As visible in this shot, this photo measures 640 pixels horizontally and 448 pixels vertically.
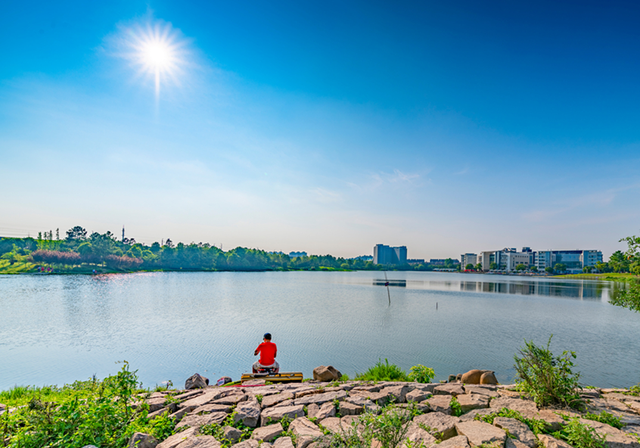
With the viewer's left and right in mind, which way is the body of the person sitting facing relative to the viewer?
facing away from the viewer

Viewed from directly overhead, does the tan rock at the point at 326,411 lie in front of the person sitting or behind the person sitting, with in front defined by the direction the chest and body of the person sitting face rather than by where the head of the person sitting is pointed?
behind

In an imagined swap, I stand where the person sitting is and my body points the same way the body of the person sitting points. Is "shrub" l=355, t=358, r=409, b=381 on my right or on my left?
on my right

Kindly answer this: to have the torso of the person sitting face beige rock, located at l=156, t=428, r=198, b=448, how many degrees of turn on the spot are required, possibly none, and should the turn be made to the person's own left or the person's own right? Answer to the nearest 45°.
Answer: approximately 180°

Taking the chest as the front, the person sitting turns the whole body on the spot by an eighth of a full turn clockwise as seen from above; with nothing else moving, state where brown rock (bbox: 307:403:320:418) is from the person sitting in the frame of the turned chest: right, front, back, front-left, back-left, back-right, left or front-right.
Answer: back-right

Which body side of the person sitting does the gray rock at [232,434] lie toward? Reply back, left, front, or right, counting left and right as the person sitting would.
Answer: back

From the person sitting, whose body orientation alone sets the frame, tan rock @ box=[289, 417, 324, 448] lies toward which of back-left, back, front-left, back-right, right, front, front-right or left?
back

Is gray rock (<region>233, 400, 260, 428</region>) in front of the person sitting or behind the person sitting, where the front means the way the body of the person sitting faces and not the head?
behind
